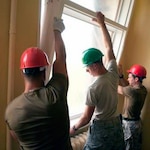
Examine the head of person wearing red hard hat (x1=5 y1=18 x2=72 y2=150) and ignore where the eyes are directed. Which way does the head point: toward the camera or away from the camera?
away from the camera

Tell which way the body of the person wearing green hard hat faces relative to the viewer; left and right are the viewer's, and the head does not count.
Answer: facing away from the viewer and to the left of the viewer

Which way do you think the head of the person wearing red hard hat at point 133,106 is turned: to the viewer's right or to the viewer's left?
to the viewer's left

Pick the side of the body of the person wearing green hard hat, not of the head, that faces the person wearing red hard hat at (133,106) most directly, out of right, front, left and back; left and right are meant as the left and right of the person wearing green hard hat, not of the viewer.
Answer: right

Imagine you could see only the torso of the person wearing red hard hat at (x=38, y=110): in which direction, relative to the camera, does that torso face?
away from the camera
